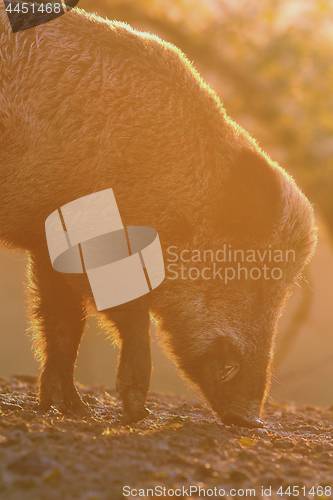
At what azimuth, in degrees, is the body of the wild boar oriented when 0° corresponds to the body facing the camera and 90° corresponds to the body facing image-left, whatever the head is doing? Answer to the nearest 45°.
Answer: approximately 270°
